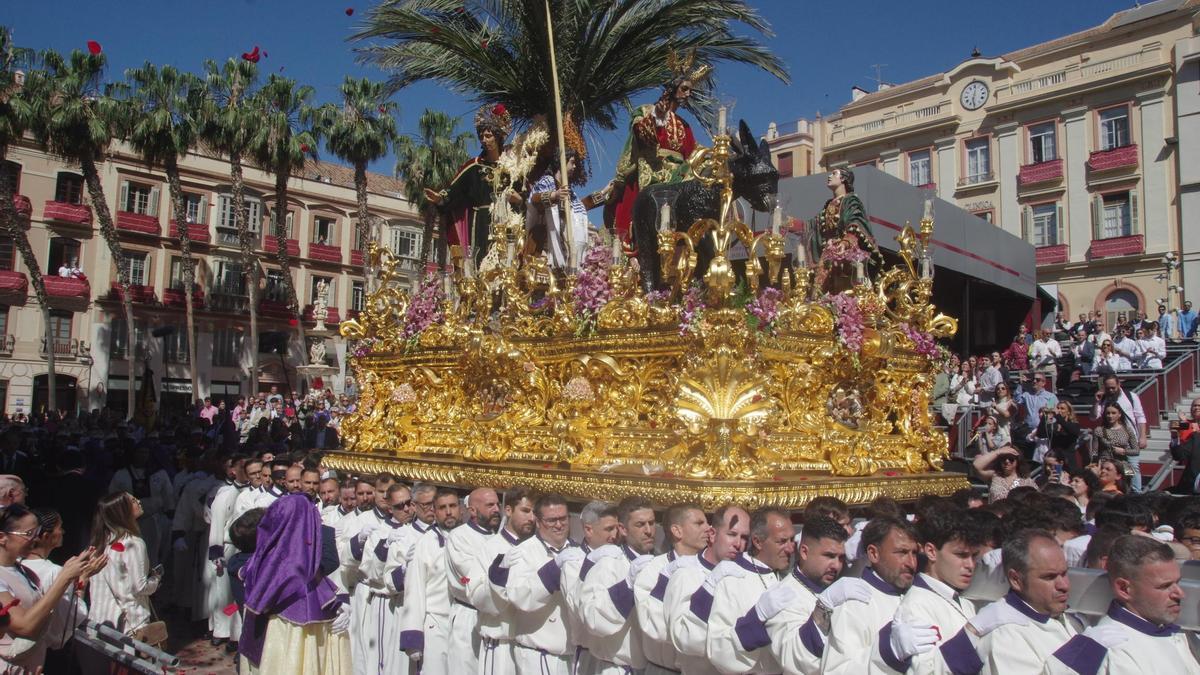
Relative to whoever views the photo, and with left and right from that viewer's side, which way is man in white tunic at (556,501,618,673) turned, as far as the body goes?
facing the viewer and to the right of the viewer

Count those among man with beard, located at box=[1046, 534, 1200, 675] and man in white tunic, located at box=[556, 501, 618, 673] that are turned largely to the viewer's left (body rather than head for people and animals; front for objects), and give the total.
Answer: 0

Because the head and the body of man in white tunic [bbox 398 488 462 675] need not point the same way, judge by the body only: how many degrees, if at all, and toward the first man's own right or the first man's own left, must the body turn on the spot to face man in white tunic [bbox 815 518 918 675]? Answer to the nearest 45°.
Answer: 0° — they already face them

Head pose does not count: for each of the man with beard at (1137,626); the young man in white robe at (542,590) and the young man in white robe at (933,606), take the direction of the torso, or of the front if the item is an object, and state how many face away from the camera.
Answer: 0

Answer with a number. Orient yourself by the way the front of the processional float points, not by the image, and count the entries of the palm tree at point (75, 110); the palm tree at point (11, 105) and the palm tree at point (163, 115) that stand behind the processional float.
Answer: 3

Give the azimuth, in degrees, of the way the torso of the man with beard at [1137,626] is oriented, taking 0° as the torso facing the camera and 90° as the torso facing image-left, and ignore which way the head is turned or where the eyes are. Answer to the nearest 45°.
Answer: approximately 315°

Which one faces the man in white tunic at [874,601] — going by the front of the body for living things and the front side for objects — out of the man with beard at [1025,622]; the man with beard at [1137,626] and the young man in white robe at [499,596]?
the young man in white robe

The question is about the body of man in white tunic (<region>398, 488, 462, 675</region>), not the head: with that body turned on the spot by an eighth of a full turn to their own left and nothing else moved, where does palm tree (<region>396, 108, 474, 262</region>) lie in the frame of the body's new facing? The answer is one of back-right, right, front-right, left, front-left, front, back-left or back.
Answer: left
